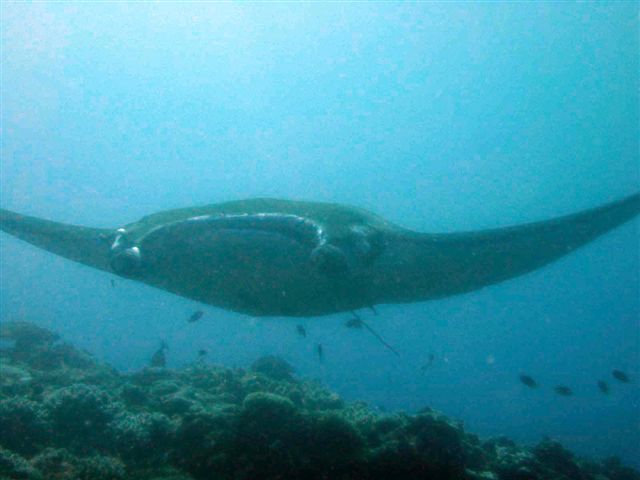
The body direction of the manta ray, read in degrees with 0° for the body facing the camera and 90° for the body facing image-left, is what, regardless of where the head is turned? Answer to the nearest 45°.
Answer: approximately 45°
